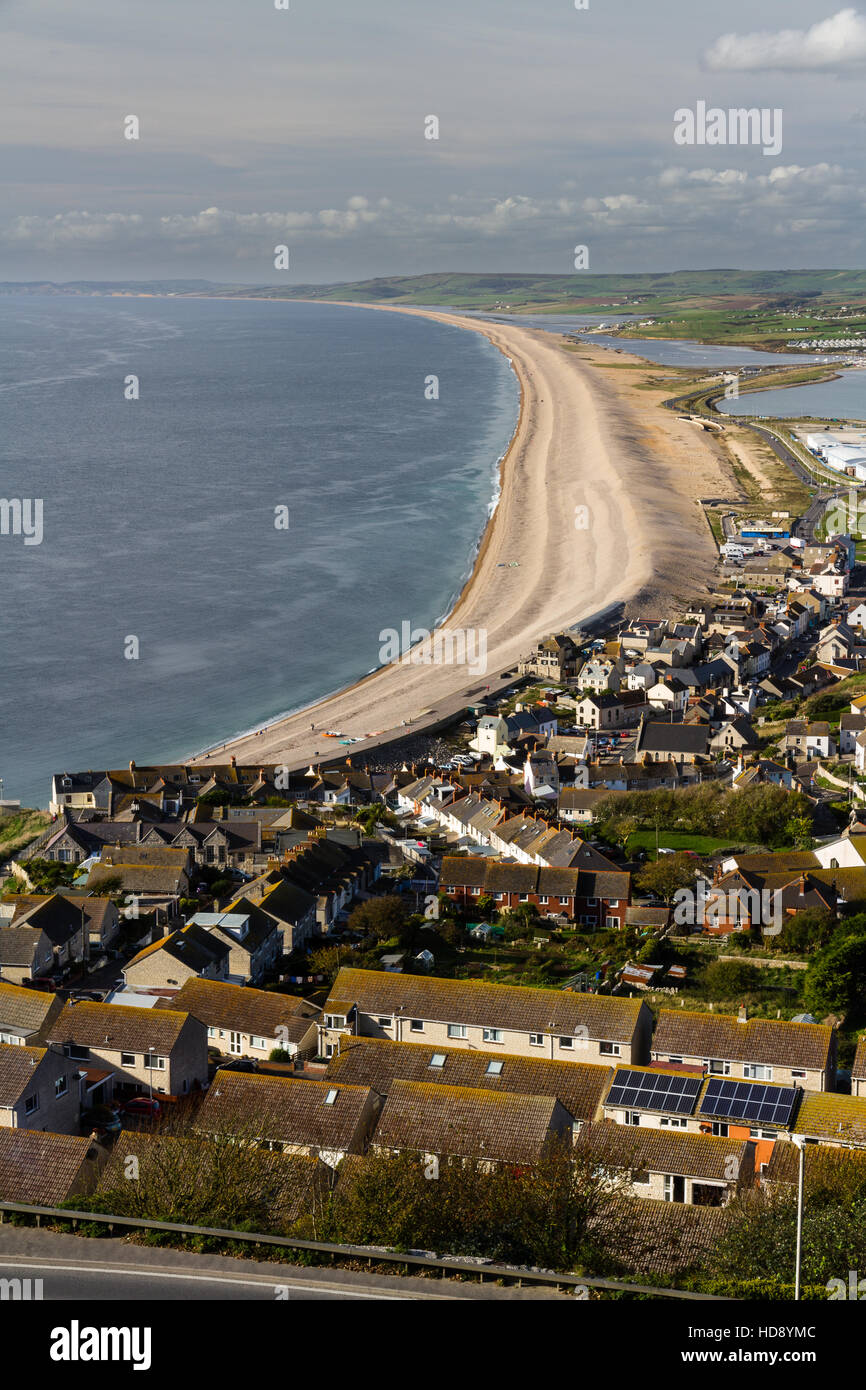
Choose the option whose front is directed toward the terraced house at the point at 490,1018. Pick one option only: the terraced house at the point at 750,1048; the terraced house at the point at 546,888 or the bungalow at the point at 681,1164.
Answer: the terraced house at the point at 546,888

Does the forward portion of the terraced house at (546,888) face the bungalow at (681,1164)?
yes

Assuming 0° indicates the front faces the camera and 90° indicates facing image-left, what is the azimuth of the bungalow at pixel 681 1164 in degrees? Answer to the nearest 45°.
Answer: approximately 0°

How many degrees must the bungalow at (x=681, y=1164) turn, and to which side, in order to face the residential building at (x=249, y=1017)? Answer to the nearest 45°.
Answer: approximately 135° to its right

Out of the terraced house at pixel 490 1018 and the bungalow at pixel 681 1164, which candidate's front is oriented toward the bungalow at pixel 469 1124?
the terraced house

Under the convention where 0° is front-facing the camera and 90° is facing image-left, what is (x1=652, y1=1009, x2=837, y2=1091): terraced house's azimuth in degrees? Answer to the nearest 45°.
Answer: approximately 0°

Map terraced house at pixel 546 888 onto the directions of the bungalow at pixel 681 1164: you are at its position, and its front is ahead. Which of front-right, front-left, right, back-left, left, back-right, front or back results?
back

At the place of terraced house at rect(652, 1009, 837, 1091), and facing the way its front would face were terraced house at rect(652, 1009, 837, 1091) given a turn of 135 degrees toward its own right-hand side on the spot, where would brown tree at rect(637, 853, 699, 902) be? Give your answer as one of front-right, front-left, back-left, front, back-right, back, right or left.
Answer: front-right

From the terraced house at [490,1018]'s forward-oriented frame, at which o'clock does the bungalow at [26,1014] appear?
The bungalow is roughly at 3 o'clock from the terraced house.
